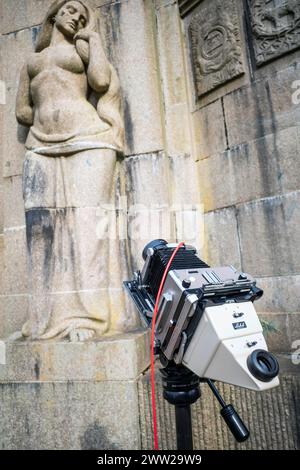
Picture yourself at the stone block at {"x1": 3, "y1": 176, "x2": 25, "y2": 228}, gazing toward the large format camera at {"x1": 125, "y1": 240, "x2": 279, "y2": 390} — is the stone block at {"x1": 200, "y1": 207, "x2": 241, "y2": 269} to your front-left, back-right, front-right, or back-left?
front-left

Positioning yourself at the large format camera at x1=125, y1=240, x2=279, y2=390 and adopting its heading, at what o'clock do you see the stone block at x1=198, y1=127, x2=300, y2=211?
The stone block is roughly at 2 o'clock from the large format camera.

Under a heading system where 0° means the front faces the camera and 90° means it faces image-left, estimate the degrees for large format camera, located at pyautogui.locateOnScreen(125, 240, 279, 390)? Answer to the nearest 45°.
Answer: approximately 135°

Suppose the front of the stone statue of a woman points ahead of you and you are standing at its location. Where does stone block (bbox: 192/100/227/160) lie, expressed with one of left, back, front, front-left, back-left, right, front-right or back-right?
left

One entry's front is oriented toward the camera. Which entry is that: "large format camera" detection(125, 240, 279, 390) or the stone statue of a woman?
the stone statue of a woman

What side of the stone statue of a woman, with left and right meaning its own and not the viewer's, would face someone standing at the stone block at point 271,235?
left

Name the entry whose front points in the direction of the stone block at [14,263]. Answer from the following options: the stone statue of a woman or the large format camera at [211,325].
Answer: the large format camera

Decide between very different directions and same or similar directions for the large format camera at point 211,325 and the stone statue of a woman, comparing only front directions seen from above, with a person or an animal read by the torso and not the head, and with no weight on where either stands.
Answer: very different directions

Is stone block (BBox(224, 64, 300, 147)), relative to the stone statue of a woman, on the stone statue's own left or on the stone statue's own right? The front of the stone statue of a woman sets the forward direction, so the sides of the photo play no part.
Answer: on the stone statue's own left

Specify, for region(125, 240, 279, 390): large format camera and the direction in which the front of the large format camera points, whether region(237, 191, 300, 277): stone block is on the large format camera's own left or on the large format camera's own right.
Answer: on the large format camera's own right

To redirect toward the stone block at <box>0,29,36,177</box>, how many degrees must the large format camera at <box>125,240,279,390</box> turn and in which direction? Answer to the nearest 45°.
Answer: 0° — it already faces it

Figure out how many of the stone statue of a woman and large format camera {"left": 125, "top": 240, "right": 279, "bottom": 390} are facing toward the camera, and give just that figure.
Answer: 1

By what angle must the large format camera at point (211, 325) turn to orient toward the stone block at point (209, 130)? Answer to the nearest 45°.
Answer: approximately 45° to its right

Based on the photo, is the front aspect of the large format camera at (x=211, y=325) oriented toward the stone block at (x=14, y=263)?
yes

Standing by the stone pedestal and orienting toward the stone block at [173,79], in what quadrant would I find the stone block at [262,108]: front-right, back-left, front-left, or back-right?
front-right

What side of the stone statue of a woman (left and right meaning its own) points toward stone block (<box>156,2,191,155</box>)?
left

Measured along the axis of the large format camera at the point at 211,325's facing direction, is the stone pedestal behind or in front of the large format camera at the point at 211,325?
in front

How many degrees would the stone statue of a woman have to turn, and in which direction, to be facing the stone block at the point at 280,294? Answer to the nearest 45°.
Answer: approximately 90° to its left

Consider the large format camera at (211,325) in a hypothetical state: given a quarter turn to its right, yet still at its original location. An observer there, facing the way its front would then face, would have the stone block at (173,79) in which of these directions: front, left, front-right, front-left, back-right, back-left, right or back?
front-left

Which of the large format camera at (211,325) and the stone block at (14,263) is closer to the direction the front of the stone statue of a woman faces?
the large format camera

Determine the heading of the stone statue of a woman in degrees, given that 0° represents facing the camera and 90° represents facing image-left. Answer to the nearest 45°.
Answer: approximately 0°
